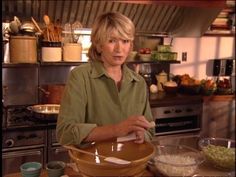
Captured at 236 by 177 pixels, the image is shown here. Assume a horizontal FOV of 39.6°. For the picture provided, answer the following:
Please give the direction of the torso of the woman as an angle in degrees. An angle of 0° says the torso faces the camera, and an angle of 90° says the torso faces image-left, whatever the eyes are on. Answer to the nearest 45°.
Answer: approximately 315°

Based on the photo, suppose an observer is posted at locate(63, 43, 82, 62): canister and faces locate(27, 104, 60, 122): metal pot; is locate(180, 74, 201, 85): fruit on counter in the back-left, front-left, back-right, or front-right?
back-left

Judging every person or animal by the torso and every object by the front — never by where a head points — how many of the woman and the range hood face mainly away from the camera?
0

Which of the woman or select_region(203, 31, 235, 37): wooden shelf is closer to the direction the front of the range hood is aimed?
the woman

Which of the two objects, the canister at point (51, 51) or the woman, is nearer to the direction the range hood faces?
the woman

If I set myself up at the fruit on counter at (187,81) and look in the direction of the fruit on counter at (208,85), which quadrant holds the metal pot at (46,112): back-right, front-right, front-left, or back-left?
back-right

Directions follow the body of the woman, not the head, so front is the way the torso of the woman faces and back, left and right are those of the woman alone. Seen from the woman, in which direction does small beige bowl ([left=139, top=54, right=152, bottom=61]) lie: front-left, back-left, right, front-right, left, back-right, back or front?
back-left
